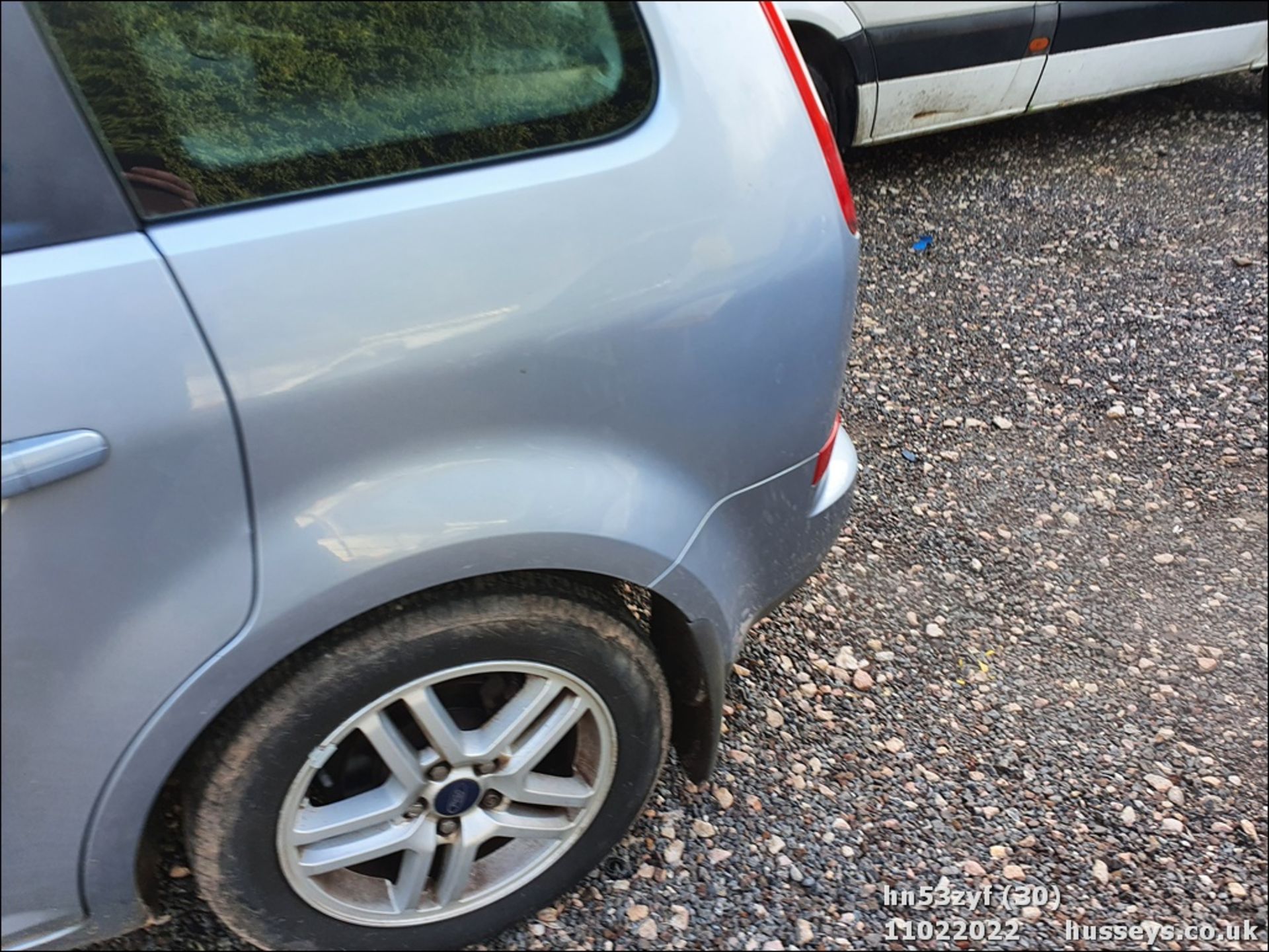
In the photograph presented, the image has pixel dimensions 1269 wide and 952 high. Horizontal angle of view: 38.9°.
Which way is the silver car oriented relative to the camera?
to the viewer's left
